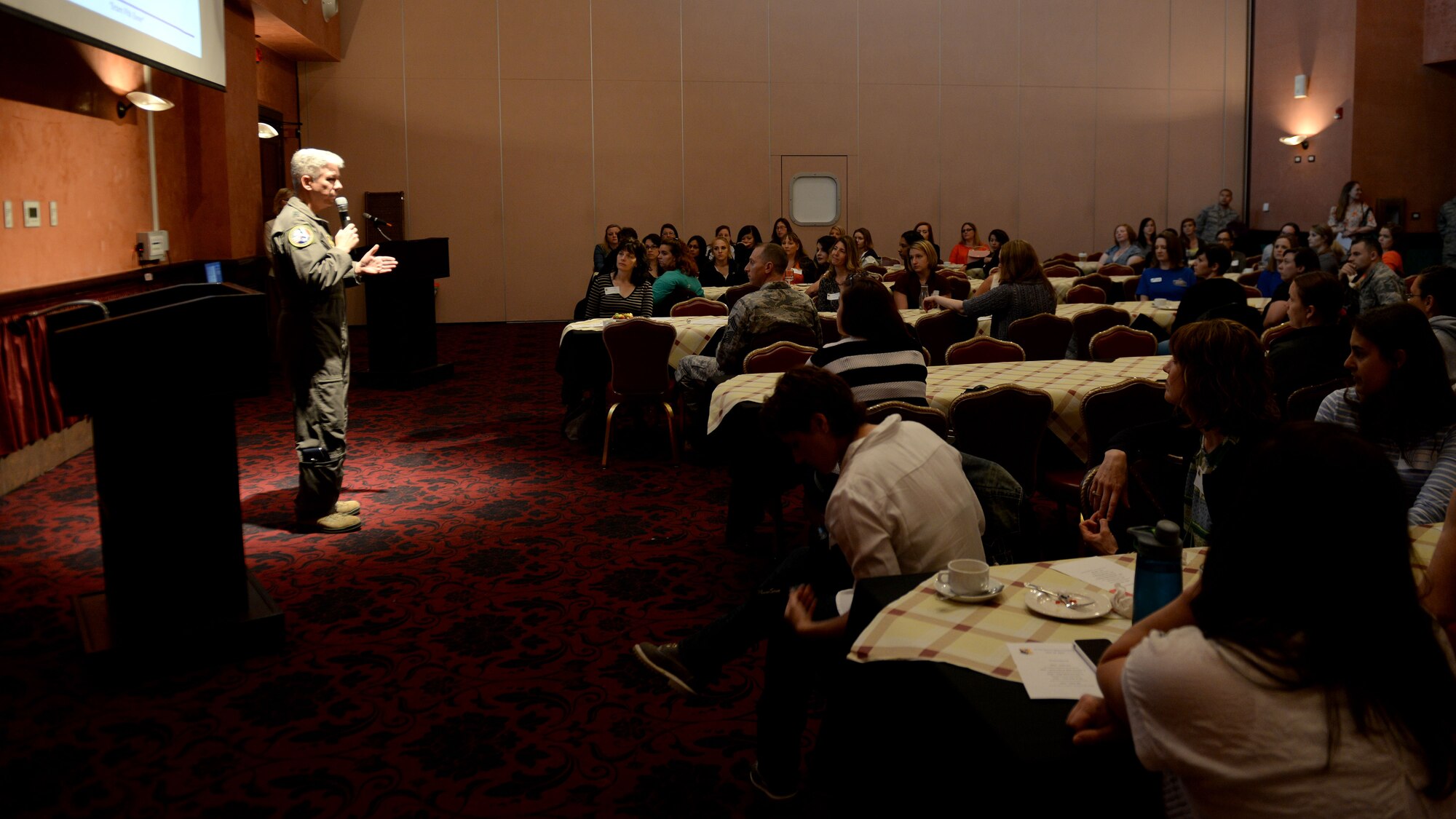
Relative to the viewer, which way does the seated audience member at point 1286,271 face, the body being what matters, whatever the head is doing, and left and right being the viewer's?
facing to the left of the viewer

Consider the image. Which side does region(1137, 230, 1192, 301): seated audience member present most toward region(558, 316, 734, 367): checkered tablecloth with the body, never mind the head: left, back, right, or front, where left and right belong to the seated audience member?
front

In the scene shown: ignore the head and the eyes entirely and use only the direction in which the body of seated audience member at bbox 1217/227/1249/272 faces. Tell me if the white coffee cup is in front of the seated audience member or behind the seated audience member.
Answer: in front

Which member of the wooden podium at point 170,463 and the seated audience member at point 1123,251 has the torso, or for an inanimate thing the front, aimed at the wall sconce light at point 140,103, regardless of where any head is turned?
the seated audience member

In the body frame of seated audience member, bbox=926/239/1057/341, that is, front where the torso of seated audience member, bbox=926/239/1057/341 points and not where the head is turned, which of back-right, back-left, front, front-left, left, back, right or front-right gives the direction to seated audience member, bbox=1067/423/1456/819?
back-left

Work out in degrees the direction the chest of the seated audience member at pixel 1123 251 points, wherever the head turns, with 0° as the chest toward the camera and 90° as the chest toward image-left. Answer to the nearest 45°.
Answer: approximately 45°

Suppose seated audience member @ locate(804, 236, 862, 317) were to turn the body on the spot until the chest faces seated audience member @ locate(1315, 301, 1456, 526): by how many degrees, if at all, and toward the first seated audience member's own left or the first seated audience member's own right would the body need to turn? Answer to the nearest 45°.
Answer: approximately 45° to the first seated audience member's own left

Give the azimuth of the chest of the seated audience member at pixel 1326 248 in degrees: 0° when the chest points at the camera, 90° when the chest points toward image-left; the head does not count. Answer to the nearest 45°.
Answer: approximately 90°

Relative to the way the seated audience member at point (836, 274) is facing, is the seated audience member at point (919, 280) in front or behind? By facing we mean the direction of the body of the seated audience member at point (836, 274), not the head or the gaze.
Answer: behind

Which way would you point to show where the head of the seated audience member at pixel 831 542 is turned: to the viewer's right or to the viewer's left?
to the viewer's left

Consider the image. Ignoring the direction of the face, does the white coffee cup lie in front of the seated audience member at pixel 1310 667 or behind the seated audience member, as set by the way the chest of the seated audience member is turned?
in front

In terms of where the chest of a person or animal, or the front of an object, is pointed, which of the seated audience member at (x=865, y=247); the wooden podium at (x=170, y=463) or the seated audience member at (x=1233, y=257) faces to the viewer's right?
the wooden podium

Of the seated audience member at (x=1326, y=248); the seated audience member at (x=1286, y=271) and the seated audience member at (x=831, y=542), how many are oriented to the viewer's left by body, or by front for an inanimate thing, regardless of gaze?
3

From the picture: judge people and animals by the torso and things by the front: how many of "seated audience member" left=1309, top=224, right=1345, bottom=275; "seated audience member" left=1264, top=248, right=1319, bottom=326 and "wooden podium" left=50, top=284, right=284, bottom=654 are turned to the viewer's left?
2

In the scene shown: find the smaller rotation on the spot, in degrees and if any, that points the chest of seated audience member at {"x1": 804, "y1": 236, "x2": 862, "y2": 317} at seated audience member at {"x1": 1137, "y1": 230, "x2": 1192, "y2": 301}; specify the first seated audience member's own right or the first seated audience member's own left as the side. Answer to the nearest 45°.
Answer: approximately 135° to the first seated audience member's own left

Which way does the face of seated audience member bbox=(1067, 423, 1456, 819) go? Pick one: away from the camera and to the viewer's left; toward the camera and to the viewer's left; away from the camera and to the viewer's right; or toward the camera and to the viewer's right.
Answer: away from the camera and to the viewer's left

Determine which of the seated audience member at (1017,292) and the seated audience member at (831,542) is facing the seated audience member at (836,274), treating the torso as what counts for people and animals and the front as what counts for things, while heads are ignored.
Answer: the seated audience member at (1017,292)
